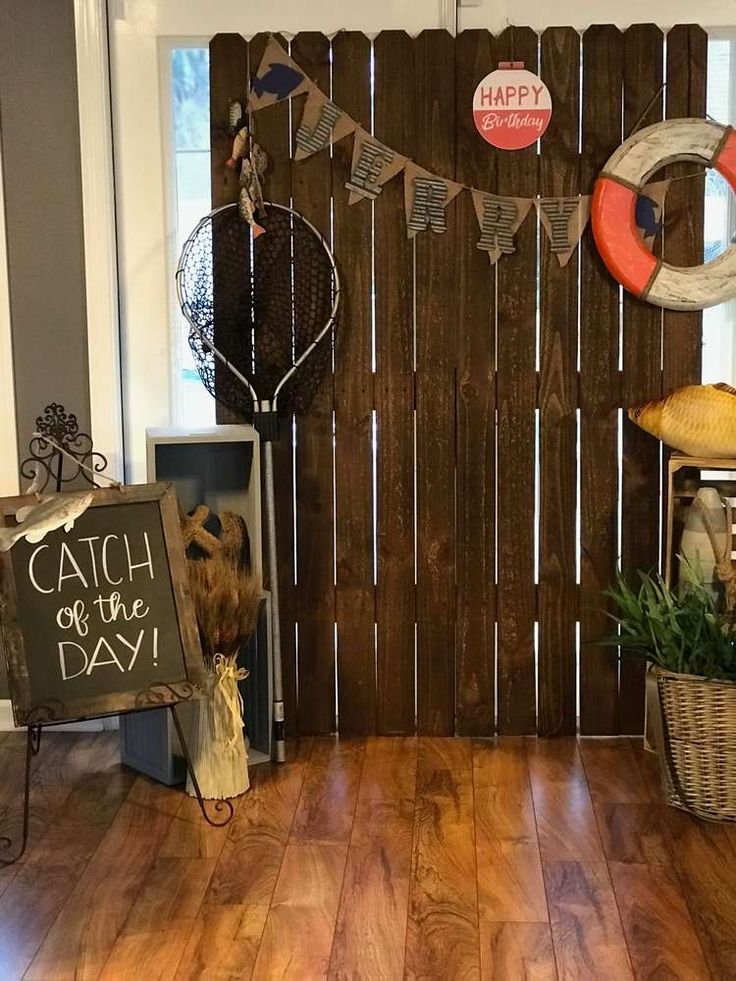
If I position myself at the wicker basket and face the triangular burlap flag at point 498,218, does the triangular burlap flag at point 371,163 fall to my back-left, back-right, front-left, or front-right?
front-left

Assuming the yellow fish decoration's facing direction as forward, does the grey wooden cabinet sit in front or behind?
in front

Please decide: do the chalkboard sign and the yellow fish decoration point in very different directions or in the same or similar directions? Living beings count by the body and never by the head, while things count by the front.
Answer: very different directions

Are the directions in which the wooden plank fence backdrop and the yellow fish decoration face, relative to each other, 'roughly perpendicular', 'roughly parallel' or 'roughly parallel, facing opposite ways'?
roughly perpendicular

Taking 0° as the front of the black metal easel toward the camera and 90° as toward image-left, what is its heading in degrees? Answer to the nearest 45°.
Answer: approximately 315°

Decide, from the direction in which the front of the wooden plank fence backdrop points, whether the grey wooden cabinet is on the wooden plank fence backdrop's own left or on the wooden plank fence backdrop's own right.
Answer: on the wooden plank fence backdrop's own right

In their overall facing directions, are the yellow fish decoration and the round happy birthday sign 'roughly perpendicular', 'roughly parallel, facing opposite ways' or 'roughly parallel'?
roughly perpendicular

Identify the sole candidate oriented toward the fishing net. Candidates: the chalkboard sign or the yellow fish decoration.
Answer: the yellow fish decoration

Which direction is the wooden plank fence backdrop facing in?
toward the camera

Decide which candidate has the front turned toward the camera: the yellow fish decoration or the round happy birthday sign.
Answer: the round happy birthday sign

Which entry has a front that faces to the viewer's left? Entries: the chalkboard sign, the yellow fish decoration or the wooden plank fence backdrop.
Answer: the yellow fish decoration

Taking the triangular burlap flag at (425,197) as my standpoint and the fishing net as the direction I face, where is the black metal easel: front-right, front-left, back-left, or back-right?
front-left

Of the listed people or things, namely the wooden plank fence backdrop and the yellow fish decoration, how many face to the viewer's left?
1

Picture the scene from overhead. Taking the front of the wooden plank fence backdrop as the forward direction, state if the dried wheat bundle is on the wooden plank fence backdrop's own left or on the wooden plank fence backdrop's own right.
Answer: on the wooden plank fence backdrop's own right

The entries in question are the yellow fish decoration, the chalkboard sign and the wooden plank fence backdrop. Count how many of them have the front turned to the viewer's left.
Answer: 1

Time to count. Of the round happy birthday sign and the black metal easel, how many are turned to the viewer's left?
0

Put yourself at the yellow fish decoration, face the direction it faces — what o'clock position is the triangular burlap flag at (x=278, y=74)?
The triangular burlap flag is roughly at 12 o'clock from the yellow fish decoration.
